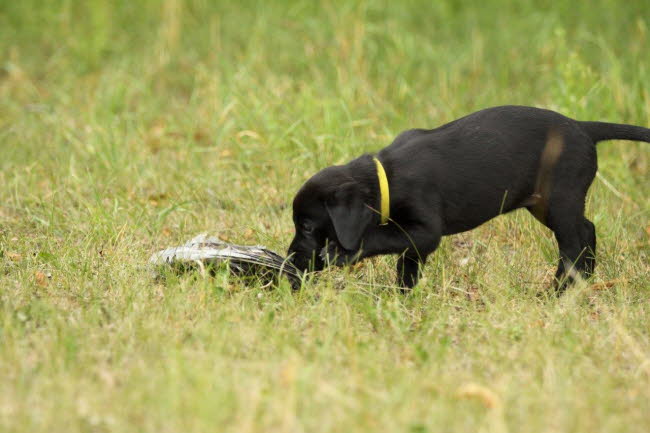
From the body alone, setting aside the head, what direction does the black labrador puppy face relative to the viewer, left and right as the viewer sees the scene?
facing to the left of the viewer
